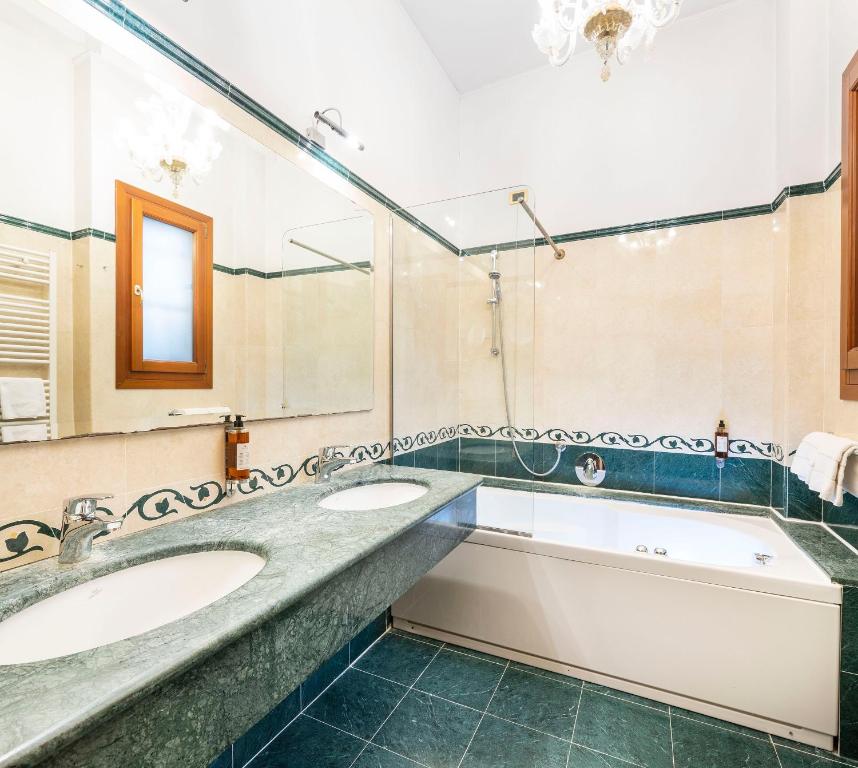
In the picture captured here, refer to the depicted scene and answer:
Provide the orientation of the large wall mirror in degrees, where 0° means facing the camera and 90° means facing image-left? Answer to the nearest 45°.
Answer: approximately 315°

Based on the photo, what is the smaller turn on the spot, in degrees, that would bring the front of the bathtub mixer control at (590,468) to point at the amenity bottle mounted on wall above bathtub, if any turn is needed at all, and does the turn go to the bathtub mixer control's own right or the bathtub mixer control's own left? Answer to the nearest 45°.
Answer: approximately 90° to the bathtub mixer control's own left

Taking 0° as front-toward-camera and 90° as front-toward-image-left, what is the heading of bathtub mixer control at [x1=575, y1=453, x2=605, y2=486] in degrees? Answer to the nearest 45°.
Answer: approximately 0°

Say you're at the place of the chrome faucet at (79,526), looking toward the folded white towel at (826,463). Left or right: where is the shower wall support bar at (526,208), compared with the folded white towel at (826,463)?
left

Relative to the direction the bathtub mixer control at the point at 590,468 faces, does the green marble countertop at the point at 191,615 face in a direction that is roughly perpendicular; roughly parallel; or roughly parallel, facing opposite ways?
roughly perpendicular

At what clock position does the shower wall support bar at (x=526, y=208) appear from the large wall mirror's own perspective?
The shower wall support bar is roughly at 10 o'clock from the large wall mirror.

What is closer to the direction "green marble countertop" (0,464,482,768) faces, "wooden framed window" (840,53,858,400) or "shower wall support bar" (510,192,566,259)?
the wooden framed window

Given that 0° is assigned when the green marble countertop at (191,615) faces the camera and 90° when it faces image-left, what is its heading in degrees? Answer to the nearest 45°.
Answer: approximately 315°
